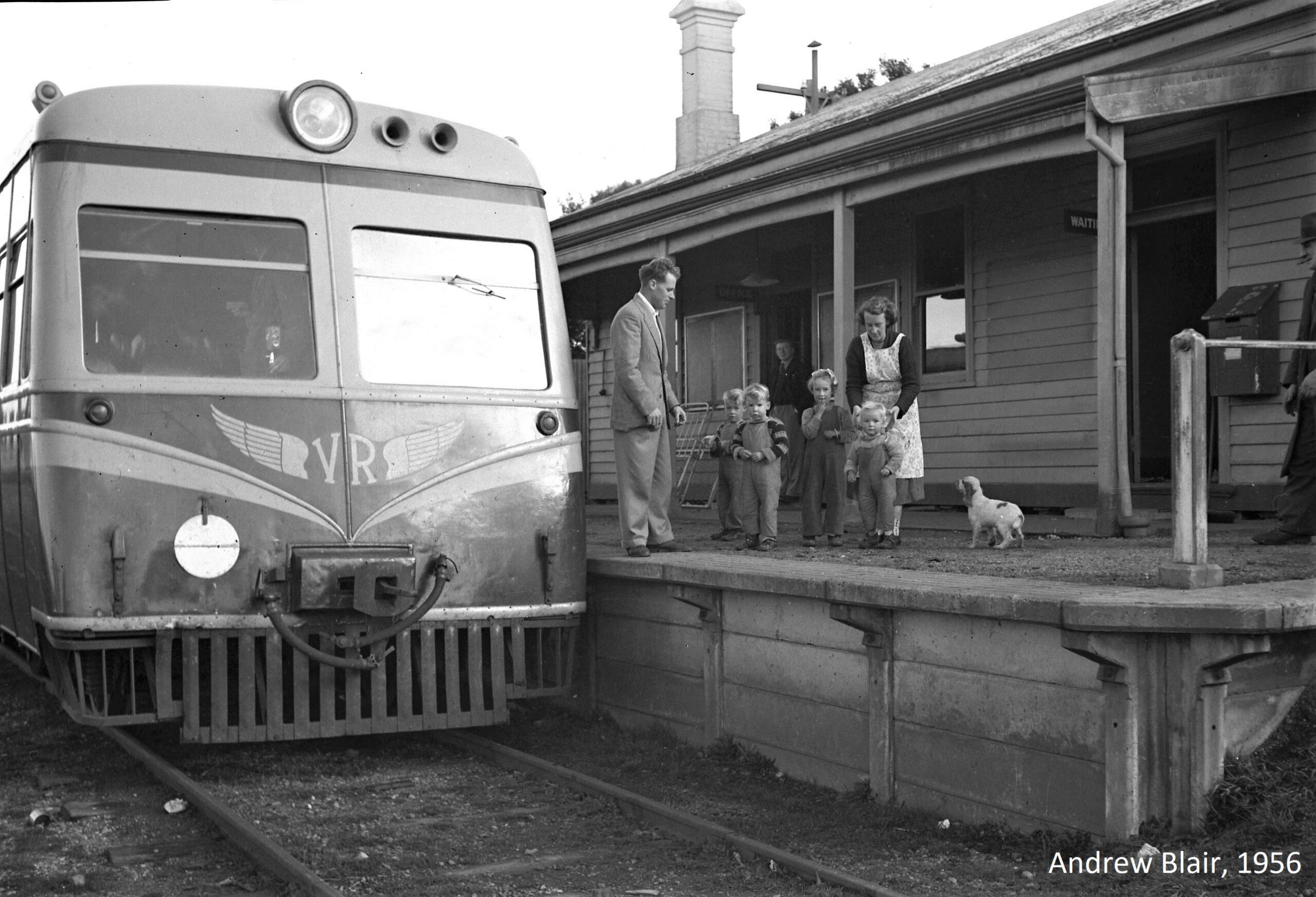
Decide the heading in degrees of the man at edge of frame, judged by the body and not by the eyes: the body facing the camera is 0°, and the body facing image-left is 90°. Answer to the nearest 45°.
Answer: approximately 90°

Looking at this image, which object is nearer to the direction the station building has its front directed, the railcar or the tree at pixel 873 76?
the railcar

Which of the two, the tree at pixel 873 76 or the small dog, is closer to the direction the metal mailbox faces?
the small dog

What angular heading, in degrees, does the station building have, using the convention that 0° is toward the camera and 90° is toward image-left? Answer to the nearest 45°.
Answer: approximately 45°

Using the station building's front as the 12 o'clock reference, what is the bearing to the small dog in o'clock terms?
The small dog is roughly at 11 o'clock from the station building.

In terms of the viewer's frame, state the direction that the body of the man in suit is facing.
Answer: to the viewer's right

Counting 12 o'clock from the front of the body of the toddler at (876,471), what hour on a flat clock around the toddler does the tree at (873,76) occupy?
The tree is roughly at 6 o'clock from the toddler.

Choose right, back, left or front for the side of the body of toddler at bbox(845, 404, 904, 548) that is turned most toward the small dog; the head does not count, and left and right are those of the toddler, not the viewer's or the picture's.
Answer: left

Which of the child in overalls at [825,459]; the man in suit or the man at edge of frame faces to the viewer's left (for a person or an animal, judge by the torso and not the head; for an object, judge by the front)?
the man at edge of frame

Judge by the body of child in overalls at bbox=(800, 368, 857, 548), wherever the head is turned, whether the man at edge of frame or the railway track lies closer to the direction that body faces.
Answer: the railway track

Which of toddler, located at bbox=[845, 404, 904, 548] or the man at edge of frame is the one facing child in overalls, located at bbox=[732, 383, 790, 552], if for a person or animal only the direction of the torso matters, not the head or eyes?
the man at edge of frame
